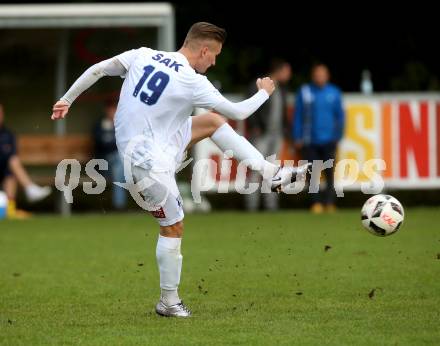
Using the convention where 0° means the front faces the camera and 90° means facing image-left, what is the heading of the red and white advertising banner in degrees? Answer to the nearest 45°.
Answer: approximately 0°

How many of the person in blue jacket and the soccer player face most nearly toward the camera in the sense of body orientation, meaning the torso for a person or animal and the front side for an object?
1

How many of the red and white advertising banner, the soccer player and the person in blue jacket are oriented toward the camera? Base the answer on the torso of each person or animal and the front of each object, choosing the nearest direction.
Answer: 2

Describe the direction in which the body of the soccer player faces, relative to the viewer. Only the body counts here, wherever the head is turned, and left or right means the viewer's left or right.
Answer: facing away from the viewer and to the right of the viewer

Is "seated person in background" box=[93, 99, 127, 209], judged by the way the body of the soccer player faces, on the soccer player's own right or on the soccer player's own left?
on the soccer player's own left

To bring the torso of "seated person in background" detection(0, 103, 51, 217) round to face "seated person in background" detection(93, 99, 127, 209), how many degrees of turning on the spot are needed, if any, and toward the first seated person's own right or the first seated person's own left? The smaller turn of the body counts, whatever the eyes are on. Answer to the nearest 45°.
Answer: approximately 45° to the first seated person's own left

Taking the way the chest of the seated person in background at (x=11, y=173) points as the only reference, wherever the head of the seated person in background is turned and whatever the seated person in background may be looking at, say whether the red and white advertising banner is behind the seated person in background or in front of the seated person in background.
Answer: in front

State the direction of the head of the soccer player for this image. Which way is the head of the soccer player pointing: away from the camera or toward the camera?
away from the camera

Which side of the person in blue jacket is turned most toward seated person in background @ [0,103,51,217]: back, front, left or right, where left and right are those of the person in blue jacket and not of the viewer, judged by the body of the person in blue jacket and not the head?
right

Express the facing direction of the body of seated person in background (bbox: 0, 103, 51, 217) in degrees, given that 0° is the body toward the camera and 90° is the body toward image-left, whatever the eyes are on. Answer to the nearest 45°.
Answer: approximately 315°

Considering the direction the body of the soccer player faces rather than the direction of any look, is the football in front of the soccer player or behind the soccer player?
in front

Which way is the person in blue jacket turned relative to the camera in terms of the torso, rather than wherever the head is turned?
toward the camera

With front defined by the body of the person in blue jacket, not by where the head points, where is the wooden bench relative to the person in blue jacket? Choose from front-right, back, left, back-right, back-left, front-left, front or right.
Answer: right

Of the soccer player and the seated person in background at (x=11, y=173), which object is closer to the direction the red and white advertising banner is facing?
the soccer player

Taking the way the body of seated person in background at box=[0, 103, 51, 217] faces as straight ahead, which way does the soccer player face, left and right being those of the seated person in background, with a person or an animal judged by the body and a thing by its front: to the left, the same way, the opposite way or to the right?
to the left
